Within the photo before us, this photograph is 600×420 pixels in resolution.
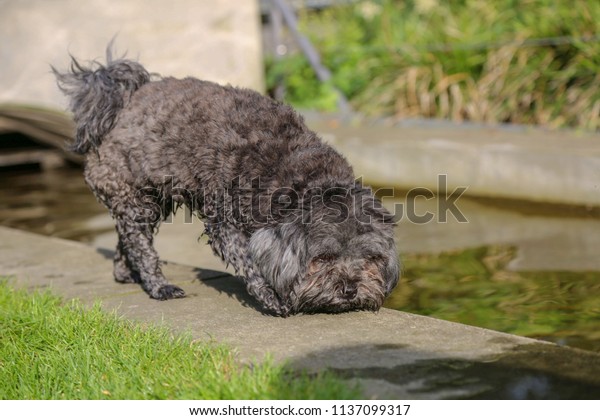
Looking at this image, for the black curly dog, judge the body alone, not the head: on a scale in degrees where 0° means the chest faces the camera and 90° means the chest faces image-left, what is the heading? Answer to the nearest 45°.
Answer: approximately 315°

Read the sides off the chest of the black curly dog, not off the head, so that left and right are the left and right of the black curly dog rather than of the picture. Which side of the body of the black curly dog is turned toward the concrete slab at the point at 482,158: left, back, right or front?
left
